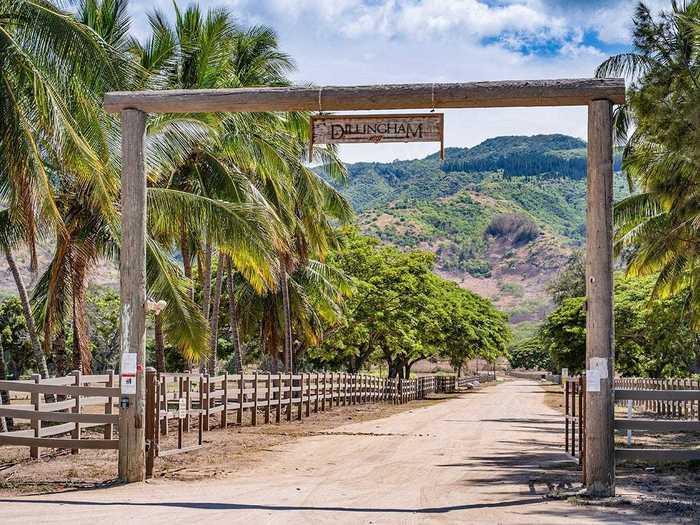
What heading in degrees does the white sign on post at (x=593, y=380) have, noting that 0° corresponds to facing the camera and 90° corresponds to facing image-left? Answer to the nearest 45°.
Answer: approximately 0°

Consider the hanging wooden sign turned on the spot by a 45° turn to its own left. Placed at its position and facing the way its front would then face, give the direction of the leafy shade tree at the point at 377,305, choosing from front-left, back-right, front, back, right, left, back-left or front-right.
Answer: back-left

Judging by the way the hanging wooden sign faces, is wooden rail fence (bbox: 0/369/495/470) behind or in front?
behind

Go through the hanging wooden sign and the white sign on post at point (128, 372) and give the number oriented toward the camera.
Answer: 2
